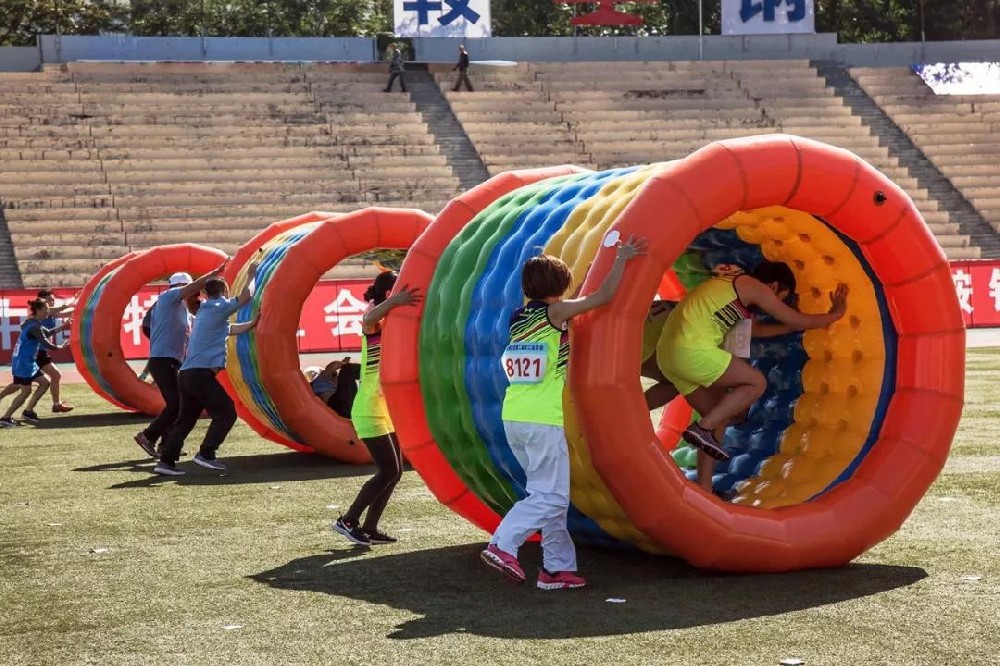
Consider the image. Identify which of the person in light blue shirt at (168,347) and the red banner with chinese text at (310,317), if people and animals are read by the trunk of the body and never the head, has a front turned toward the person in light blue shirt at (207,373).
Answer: the red banner with chinese text

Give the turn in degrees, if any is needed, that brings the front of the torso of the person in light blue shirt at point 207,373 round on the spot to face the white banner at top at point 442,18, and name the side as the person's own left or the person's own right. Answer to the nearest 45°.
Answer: approximately 45° to the person's own left

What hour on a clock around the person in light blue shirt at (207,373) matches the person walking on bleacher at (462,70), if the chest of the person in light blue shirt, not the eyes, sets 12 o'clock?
The person walking on bleacher is roughly at 11 o'clock from the person in light blue shirt.

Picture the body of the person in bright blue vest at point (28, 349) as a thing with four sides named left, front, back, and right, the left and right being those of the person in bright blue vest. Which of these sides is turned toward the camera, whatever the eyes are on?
right

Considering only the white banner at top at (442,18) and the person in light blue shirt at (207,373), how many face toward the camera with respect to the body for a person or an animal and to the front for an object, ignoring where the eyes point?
1

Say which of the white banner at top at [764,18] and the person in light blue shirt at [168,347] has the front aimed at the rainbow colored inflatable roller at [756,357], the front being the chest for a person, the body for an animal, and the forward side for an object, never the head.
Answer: the white banner at top

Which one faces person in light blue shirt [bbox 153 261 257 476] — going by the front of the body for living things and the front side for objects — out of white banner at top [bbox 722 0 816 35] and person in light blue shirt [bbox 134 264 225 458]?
the white banner at top

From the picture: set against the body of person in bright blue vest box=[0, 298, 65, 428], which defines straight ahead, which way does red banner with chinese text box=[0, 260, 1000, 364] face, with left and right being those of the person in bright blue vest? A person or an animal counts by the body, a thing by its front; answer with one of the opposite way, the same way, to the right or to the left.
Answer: to the right

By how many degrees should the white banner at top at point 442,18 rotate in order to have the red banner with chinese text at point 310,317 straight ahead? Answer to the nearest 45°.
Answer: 0° — it already faces it

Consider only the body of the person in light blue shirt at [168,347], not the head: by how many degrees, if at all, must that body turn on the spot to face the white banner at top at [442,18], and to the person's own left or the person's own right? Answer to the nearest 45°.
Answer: approximately 45° to the person's own left

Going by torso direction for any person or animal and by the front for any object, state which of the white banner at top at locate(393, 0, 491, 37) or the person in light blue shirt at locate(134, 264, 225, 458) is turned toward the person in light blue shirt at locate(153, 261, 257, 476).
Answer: the white banner at top
